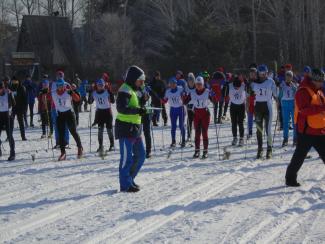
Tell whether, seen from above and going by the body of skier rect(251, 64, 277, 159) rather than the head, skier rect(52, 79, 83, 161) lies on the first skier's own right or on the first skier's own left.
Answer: on the first skier's own right

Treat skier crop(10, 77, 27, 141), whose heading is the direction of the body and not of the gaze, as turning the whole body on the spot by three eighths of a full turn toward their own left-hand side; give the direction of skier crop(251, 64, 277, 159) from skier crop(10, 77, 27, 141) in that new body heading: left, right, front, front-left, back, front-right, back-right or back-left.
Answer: front-right

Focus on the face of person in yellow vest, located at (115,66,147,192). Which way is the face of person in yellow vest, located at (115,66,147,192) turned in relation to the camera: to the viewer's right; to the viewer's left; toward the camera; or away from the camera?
to the viewer's right

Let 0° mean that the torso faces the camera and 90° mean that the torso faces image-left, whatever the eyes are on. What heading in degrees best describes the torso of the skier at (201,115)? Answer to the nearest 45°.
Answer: approximately 0°

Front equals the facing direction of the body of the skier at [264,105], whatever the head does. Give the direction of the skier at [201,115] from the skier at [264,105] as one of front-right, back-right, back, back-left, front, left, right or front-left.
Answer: right

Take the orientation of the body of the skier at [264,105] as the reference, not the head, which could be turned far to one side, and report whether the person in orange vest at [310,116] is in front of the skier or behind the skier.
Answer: in front

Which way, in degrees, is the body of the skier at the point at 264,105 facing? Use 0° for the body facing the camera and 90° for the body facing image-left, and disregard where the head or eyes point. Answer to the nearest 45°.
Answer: approximately 0°
